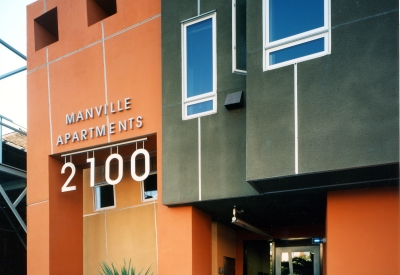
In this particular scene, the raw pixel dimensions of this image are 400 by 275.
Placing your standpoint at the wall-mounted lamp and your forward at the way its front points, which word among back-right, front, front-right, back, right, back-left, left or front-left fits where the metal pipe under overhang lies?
back-right

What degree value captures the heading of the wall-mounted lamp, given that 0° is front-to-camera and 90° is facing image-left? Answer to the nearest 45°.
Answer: approximately 45°

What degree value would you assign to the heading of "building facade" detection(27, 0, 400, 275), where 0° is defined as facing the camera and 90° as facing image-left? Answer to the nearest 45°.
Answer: approximately 45°
